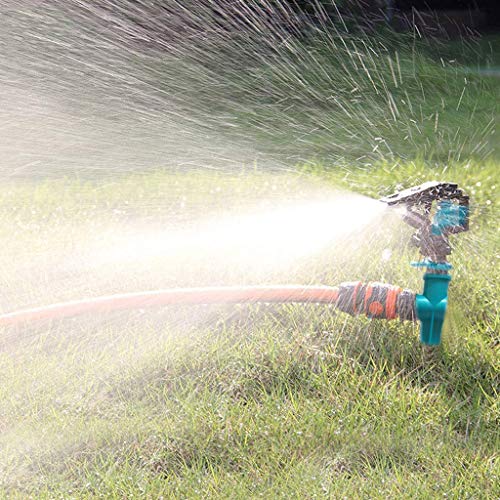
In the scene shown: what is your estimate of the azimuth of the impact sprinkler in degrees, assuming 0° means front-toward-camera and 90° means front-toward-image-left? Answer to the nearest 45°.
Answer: approximately 90°
